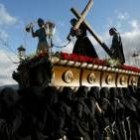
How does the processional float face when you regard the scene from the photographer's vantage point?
facing the viewer and to the left of the viewer

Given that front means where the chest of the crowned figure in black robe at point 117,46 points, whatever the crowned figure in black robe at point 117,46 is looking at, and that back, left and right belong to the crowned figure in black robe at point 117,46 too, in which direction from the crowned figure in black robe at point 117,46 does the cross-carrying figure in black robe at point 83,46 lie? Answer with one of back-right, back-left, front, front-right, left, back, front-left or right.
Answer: front-left

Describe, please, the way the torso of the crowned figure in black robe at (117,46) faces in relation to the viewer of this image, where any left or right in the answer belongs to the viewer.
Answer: facing to the left of the viewer

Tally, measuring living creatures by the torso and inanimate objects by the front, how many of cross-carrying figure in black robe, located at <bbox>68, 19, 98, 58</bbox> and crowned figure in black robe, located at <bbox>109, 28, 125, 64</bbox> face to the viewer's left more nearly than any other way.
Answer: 2

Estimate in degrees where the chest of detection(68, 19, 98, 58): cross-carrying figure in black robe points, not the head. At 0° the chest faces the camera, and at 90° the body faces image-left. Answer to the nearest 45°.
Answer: approximately 90°
